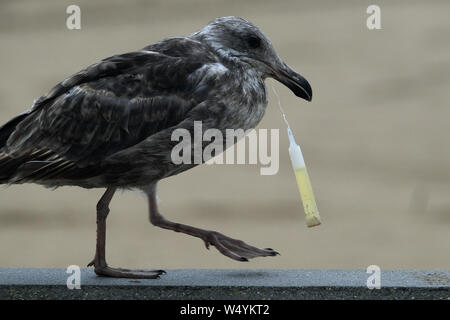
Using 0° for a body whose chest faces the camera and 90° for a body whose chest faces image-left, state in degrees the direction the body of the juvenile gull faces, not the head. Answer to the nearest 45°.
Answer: approximately 270°
